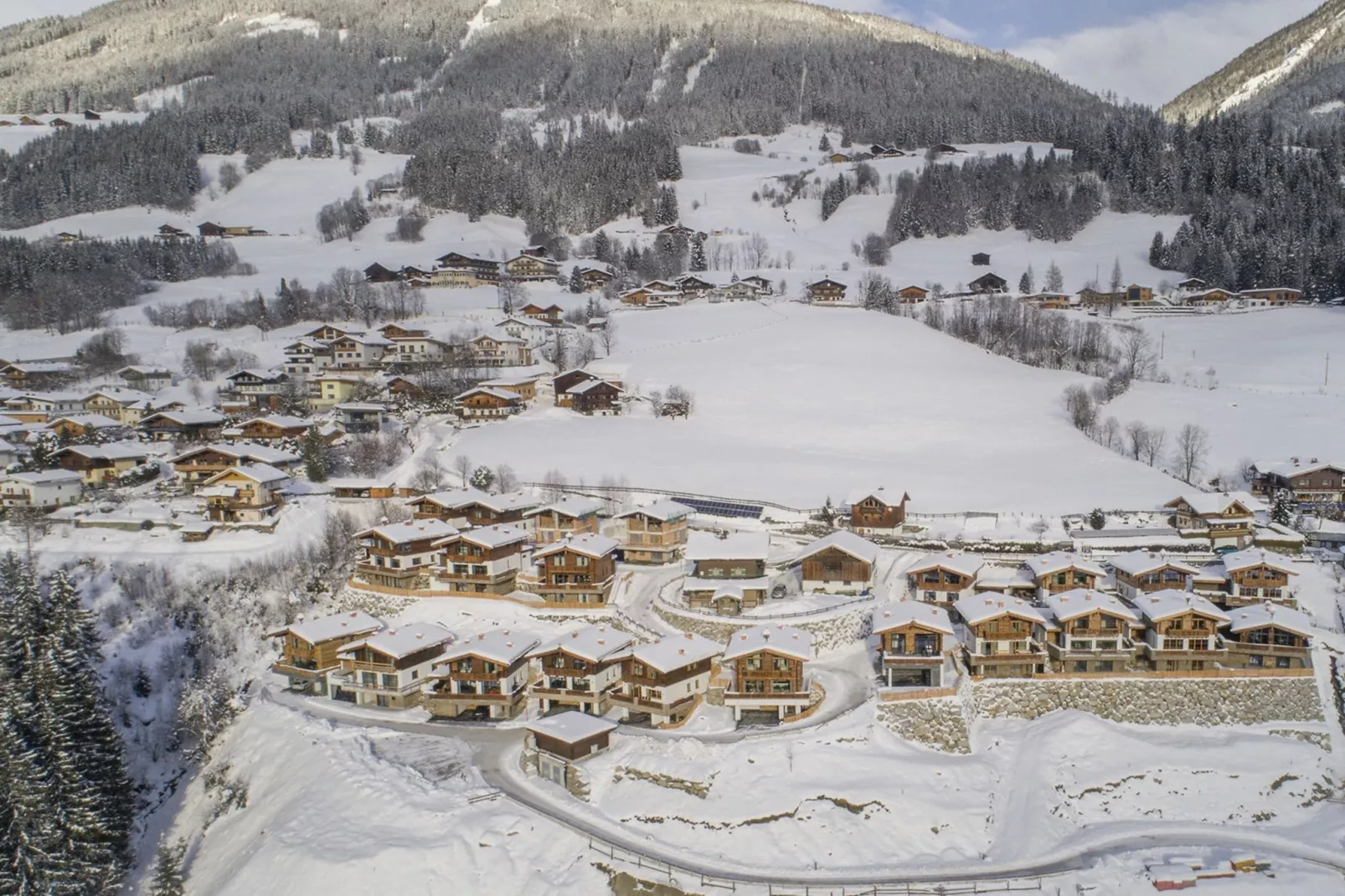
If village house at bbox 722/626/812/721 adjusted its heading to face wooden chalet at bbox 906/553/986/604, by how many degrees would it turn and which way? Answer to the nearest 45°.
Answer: approximately 135° to its left

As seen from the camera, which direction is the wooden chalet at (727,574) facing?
toward the camera

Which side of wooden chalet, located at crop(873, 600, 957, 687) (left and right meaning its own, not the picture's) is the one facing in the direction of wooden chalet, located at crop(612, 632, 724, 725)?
right

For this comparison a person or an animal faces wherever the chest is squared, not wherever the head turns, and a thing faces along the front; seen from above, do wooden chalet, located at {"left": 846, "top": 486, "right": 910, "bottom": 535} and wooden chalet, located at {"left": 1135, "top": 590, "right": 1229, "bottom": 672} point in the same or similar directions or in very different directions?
same or similar directions

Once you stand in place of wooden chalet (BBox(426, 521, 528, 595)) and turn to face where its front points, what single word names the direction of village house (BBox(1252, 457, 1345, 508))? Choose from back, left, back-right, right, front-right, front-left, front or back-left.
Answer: back-left

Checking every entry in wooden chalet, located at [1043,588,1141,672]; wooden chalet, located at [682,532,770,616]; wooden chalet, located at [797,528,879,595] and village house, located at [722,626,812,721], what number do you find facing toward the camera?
4

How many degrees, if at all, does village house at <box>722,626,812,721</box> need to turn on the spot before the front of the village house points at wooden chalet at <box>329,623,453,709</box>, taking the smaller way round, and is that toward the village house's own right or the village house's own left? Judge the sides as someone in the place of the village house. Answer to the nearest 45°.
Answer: approximately 90° to the village house's own right

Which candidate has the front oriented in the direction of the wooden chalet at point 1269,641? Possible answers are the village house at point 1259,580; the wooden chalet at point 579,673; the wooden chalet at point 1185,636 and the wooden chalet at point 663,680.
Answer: the village house

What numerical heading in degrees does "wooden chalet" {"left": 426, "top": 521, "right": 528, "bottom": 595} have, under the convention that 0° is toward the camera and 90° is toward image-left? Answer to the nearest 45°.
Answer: approximately 45°

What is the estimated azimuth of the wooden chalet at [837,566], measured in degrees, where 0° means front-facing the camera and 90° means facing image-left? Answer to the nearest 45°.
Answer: approximately 0°

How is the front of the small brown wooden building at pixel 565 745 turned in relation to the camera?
facing the viewer and to the left of the viewer

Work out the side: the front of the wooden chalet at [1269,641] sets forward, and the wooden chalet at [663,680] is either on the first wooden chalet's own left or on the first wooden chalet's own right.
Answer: on the first wooden chalet's own right

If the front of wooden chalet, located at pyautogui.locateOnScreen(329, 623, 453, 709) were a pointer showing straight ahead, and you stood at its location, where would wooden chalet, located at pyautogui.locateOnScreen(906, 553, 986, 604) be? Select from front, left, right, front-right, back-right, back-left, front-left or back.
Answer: back-left

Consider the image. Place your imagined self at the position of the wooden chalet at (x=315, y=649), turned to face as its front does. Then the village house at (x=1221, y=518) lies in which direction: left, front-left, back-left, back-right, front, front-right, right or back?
back-left

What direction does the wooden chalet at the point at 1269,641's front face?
toward the camera

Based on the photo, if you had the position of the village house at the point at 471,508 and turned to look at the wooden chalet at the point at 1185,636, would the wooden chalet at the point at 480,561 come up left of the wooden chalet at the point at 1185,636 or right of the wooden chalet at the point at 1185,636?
right

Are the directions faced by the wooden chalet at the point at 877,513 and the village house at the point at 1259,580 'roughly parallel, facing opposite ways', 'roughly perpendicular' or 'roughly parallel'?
roughly parallel

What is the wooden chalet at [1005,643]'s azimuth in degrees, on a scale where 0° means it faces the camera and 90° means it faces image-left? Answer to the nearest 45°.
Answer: approximately 0°

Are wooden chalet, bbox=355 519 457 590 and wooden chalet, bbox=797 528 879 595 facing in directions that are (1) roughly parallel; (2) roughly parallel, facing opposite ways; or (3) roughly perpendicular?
roughly parallel

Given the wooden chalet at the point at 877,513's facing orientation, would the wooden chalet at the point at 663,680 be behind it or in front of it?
in front

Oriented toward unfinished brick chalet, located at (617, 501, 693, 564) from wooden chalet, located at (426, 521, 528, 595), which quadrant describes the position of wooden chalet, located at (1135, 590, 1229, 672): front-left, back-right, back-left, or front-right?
front-right
